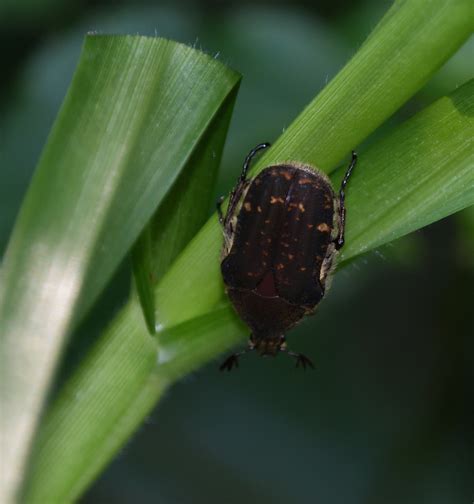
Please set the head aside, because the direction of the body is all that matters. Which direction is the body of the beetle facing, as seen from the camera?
toward the camera
